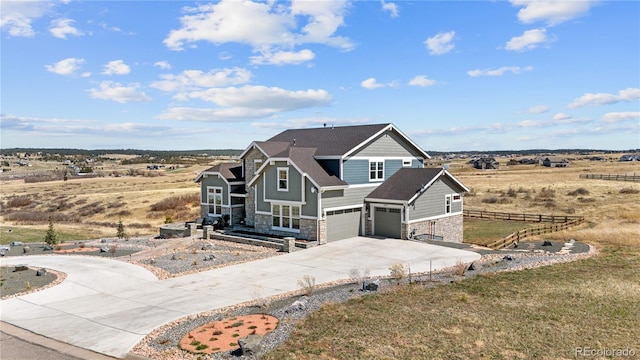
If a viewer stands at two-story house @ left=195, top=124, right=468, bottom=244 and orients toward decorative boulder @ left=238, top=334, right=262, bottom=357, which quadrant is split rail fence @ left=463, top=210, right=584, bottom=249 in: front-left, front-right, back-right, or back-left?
back-left

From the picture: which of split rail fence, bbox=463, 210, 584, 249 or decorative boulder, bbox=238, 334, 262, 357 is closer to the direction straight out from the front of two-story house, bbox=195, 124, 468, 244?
the decorative boulder

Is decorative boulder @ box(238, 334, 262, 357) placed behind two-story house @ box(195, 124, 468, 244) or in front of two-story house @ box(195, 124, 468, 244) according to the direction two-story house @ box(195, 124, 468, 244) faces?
in front

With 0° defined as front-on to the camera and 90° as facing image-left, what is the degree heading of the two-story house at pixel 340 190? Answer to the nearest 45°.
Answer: approximately 45°
